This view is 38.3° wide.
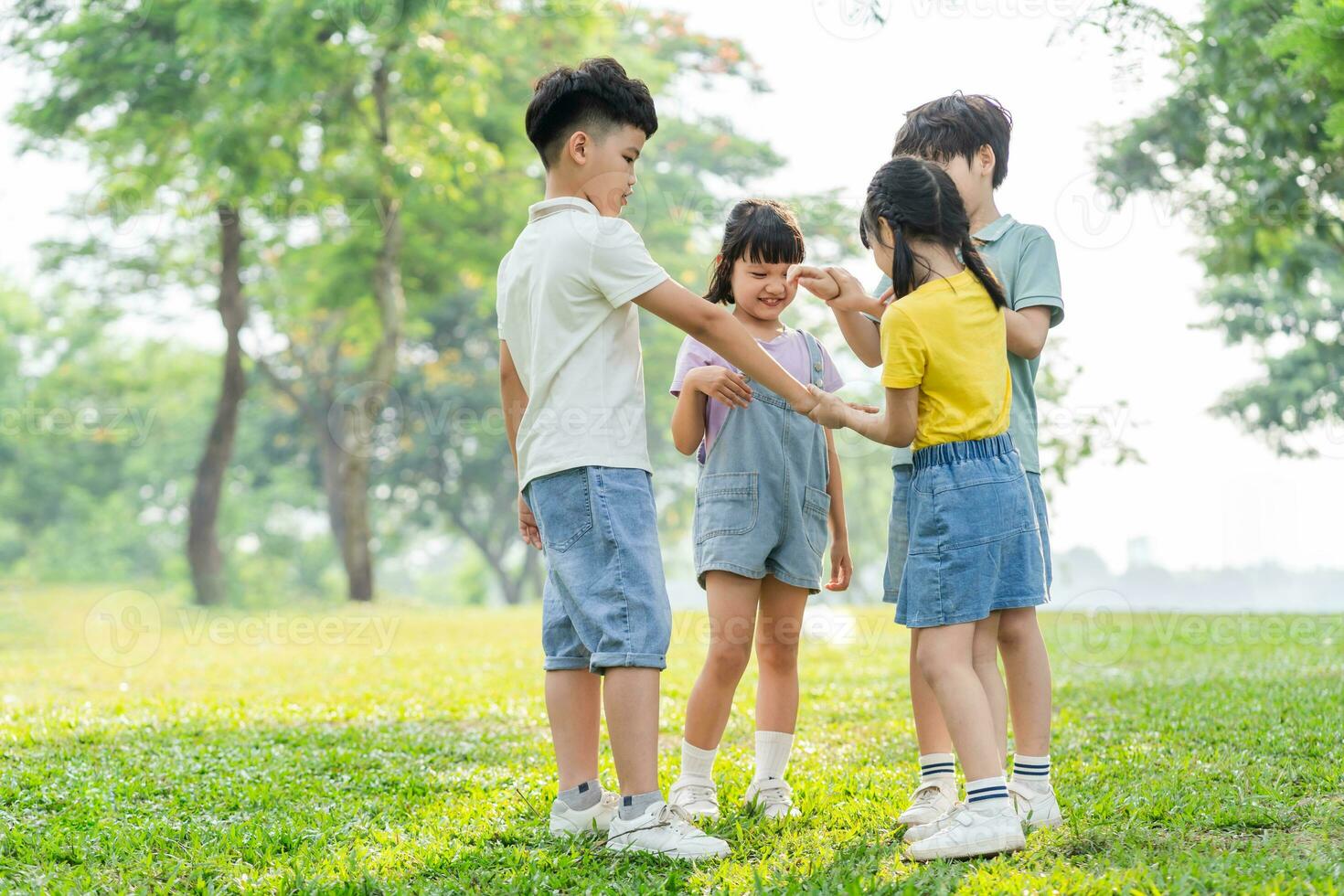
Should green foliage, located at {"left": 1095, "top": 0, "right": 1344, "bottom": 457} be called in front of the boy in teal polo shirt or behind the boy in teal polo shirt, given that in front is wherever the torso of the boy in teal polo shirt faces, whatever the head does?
behind

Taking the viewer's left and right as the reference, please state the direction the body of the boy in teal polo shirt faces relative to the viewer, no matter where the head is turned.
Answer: facing the viewer and to the left of the viewer

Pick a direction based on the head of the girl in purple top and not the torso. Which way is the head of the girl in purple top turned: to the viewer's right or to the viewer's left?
to the viewer's right

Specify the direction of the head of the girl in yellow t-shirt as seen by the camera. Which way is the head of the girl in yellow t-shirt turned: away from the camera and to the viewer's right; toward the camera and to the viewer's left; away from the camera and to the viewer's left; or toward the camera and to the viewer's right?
away from the camera and to the viewer's left

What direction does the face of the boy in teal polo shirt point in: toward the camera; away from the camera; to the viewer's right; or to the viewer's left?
to the viewer's left

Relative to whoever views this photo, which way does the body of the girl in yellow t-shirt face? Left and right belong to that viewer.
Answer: facing away from the viewer and to the left of the viewer

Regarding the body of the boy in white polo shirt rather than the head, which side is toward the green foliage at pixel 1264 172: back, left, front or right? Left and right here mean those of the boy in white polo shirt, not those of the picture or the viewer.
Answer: front

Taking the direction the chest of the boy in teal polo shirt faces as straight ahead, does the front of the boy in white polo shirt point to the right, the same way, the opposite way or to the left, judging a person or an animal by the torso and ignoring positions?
the opposite way

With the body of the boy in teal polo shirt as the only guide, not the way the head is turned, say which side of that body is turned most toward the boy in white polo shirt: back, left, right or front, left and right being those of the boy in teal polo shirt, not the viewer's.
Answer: front

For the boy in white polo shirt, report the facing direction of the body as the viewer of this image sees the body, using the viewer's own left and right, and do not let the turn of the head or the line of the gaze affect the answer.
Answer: facing away from the viewer and to the right of the viewer

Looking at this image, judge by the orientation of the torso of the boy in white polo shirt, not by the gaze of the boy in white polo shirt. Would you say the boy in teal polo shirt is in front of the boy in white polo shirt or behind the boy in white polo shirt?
in front

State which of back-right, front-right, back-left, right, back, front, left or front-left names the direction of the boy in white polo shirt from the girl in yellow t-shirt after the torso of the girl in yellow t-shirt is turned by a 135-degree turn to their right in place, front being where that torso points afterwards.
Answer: back
